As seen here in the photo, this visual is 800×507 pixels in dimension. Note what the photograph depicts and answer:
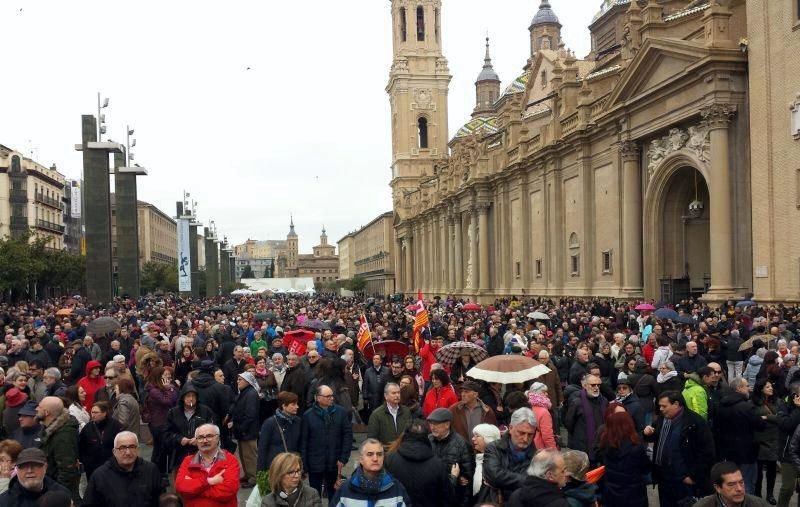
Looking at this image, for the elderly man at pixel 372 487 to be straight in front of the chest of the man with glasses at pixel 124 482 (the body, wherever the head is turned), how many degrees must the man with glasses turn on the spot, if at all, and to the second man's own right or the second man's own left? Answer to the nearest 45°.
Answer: approximately 45° to the second man's own left

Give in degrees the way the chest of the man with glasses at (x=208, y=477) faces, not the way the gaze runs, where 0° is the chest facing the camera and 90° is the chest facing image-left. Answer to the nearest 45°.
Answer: approximately 0°

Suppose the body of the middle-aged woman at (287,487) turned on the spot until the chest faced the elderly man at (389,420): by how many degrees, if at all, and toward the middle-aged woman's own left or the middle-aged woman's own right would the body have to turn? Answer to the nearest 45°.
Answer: approximately 135° to the middle-aged woman's own left

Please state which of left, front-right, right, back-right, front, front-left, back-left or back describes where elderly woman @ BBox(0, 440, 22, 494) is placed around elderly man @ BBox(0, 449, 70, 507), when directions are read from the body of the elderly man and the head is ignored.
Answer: back

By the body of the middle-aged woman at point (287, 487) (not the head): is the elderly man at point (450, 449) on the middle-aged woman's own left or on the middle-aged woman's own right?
on the middle-aged woman's own left

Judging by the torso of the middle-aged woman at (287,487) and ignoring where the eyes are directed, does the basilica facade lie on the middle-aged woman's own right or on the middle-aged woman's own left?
on the middle-aged woman's own left

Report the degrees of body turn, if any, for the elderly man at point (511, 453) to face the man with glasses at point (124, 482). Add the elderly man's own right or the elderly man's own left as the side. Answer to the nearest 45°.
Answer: approximately 135° to the elderly man's own right
